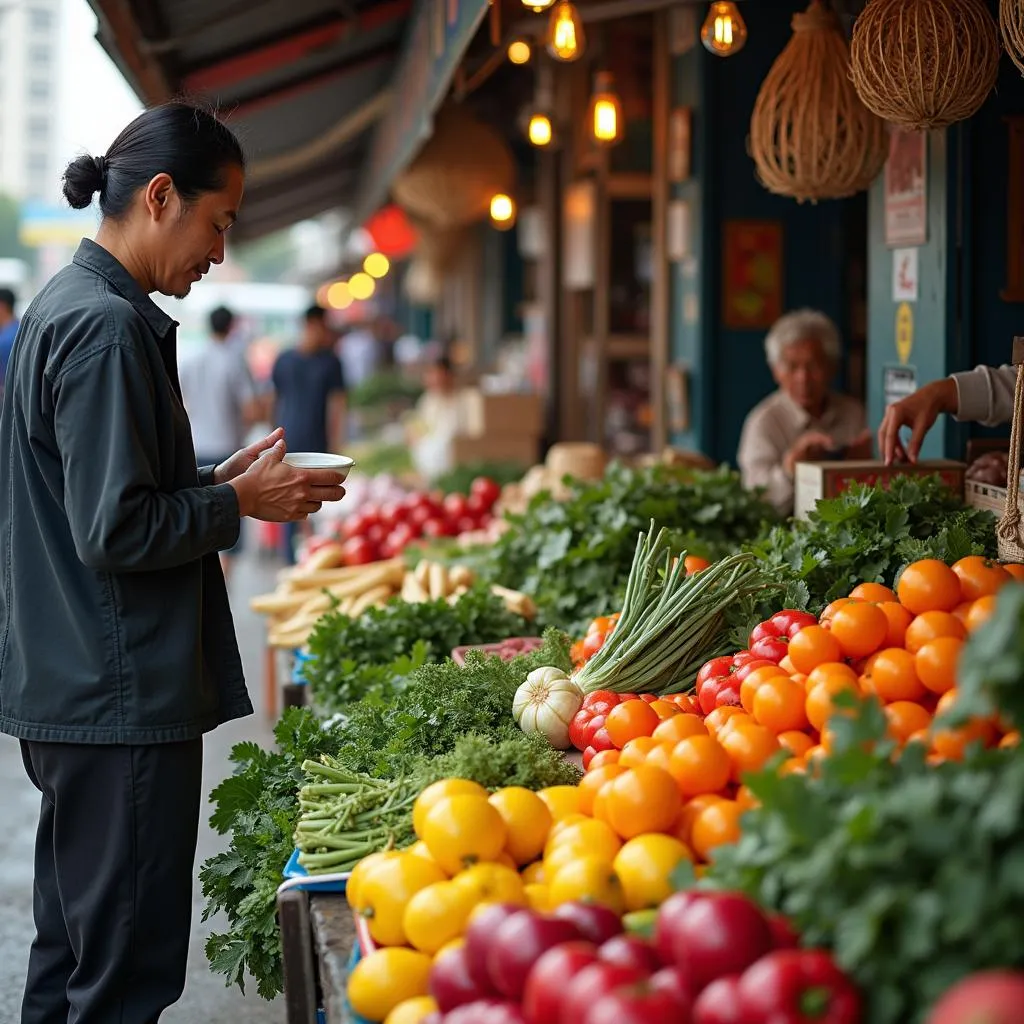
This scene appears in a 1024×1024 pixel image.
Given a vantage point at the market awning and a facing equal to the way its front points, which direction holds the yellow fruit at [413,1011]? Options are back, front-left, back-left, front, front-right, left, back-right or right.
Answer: left

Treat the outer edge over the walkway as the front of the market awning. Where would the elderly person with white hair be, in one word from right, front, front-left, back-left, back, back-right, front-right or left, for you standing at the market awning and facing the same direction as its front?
back-left

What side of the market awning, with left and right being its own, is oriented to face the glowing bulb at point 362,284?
right

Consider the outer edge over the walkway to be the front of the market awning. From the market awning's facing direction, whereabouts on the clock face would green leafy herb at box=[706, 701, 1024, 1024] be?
The green leafy herb is roughly at 9 o'clock from the market awning.

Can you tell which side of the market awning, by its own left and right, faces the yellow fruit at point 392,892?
left

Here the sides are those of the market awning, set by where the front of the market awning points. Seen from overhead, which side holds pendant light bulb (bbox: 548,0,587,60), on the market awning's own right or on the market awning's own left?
on the market awning's own left

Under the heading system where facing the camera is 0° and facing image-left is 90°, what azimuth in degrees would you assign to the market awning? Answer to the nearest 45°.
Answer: approximately 90°

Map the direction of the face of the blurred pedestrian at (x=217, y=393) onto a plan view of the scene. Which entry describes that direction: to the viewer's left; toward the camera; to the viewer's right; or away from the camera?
away from the camera

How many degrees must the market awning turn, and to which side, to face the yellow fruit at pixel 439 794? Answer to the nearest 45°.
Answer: approximately 90° to its left

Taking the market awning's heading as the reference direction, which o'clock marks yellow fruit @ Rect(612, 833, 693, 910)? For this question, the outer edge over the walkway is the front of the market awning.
The yellow fruit is roughly at 9 o'clock from the market awning.

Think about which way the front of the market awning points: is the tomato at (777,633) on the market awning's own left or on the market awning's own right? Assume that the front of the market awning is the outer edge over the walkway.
on the market awning's own left

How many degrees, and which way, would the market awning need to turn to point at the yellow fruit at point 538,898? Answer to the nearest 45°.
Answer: approximately 90° to its left

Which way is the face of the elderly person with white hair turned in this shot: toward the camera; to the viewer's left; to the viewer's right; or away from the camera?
toward the camera

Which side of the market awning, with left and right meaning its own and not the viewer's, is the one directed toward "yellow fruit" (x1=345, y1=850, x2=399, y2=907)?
left
